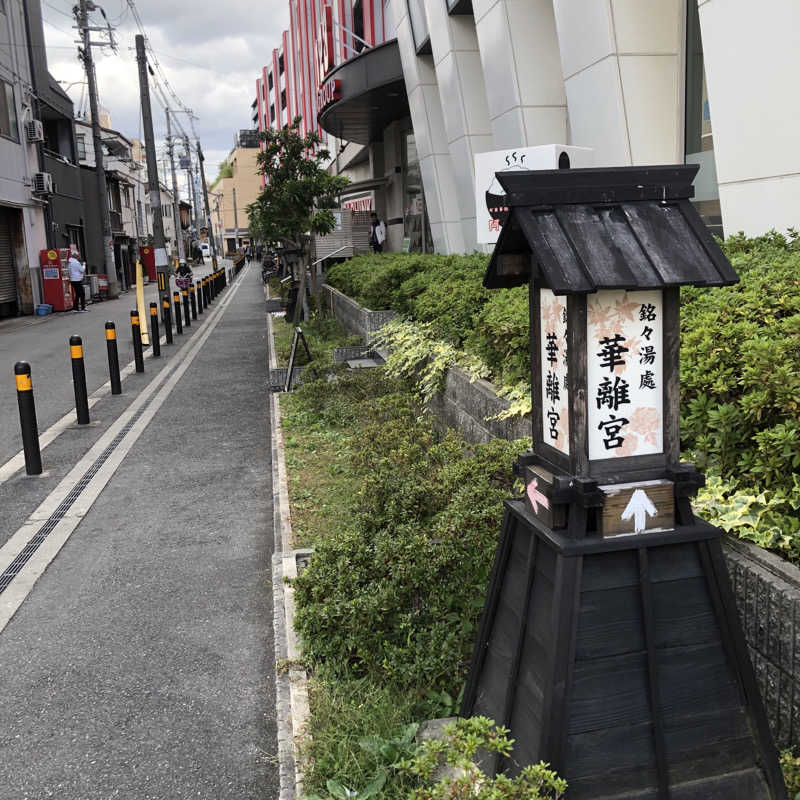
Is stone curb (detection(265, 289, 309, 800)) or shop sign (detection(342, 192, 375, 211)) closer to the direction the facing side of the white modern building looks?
the stone curb

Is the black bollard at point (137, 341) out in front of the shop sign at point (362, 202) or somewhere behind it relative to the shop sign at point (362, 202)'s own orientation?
in front

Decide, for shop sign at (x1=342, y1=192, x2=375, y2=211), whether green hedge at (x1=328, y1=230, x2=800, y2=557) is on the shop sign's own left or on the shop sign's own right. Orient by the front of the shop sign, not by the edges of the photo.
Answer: on the shop sign's own left

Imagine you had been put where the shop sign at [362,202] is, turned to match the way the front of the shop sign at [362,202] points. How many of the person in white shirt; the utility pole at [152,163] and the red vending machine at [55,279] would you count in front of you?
3

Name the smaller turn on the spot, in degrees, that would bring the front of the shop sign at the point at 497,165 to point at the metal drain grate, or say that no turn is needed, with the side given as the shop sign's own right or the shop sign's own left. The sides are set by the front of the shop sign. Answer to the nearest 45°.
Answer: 0° — it already faces it

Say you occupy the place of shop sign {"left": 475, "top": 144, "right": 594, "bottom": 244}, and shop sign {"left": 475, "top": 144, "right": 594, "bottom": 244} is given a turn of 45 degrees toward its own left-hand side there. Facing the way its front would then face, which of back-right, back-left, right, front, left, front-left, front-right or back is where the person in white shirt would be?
back-right

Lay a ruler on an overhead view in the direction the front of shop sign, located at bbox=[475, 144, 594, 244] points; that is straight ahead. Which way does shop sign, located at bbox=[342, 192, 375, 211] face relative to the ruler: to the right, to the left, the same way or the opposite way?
the same way

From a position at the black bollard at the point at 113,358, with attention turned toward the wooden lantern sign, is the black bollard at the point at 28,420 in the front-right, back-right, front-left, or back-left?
front-right

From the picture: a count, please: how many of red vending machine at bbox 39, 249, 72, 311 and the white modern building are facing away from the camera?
0

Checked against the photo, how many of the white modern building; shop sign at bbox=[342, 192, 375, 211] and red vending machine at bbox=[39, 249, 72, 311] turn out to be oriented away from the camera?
0

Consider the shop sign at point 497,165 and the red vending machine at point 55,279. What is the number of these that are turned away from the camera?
0

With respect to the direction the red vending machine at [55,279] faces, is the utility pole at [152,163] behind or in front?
in front

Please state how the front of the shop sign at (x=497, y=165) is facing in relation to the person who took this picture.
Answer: facing the viewer and to the left of the viewer

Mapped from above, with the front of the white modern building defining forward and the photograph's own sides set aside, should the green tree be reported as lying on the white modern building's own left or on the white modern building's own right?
on the white modern building's own right

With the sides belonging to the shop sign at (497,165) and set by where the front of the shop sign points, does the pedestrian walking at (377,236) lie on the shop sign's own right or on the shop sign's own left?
on the shop sign's own right

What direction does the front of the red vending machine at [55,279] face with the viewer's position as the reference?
facing the viewer and to the right of the viewer

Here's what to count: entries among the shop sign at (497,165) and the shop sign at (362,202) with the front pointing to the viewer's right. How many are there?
0

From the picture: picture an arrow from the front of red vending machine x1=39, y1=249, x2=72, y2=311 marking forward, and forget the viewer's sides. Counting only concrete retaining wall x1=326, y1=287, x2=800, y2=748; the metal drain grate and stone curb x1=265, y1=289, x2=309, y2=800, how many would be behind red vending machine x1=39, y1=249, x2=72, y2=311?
0

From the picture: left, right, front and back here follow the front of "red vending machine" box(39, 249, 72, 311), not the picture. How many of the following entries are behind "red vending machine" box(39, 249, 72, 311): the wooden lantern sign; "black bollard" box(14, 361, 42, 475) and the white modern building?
0
